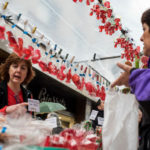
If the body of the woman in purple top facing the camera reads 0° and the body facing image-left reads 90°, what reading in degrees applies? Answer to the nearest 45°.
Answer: approximately 90°

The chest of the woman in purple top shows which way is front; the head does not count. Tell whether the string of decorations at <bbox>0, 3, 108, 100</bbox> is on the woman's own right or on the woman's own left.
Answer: on the woman's own right

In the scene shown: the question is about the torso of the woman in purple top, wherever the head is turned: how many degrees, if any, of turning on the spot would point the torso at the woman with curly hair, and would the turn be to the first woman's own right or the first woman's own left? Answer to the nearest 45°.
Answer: approximately 45° to the first woman's own right
